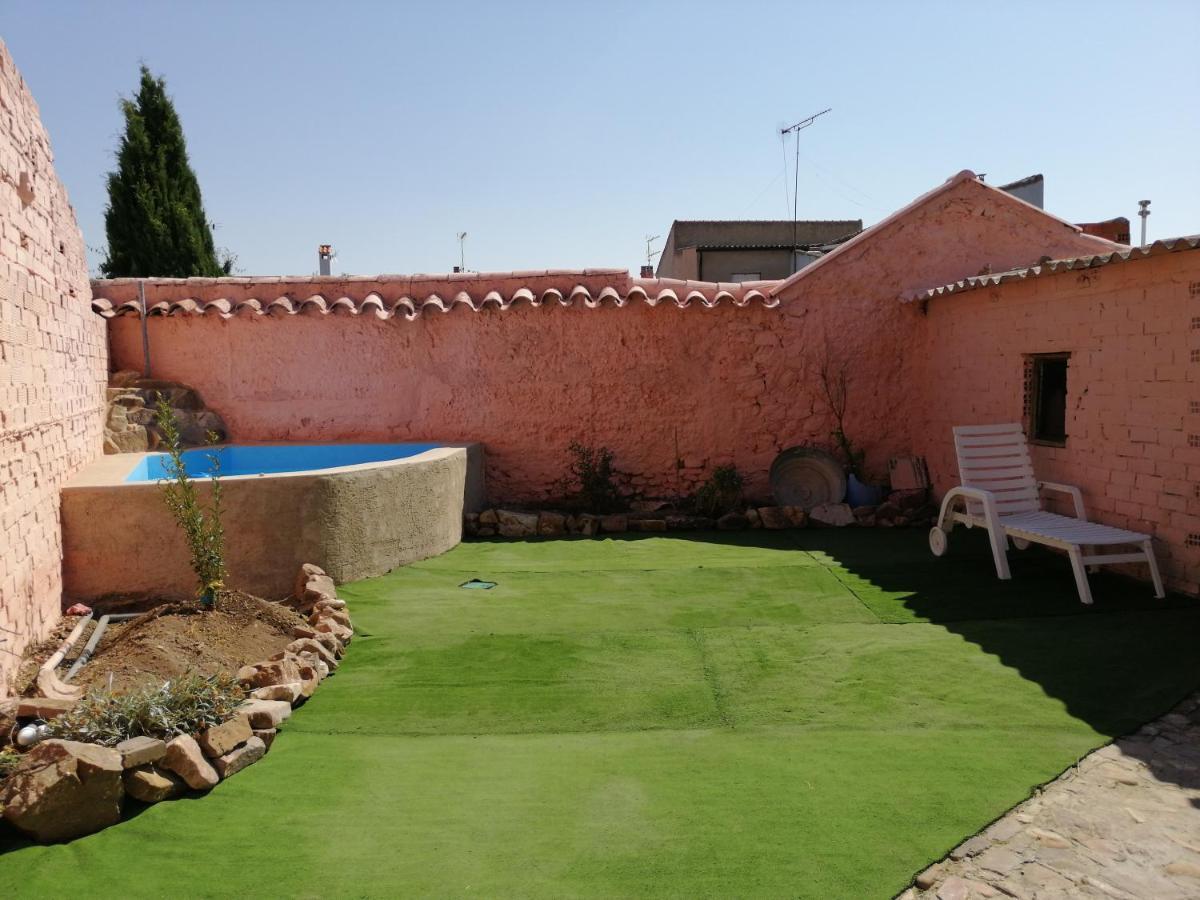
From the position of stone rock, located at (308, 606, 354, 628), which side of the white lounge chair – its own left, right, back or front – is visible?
right

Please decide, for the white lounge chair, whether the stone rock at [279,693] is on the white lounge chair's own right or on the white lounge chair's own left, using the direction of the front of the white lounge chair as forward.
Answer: on the white lounge chair's own right

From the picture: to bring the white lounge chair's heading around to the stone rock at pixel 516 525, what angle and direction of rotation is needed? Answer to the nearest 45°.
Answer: approximately 135° to its right

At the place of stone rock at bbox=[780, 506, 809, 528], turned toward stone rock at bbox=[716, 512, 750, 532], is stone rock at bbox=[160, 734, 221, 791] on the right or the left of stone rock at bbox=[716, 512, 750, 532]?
left

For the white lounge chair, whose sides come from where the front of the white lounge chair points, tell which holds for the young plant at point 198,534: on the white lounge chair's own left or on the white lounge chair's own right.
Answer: on the white lounge chair's own right

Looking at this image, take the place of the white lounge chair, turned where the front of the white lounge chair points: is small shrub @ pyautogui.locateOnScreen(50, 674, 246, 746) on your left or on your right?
on your right

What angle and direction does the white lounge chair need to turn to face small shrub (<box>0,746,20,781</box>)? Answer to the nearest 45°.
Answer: approximately 90° to its right

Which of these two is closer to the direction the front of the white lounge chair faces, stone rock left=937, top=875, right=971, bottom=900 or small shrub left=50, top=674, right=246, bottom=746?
the stone rock

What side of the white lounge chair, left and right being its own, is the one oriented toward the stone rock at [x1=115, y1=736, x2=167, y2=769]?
right

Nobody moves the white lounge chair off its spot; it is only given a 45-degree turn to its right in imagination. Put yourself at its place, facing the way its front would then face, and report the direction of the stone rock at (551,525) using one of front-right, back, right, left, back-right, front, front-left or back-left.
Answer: right

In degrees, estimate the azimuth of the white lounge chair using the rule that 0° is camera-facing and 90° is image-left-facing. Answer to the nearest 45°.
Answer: approximately 315°
